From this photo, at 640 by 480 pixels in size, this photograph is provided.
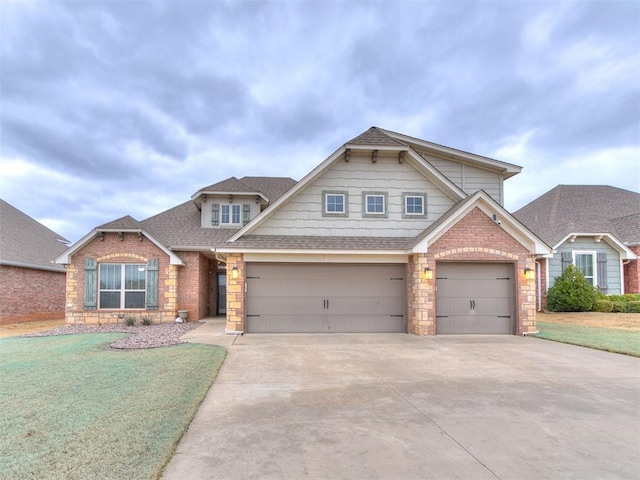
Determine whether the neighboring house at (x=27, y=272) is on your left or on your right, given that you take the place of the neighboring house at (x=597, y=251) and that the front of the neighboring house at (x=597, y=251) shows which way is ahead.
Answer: on your right

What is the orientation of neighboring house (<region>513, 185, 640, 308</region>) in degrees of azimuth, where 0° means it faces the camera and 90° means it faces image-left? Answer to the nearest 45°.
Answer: approximately 0°

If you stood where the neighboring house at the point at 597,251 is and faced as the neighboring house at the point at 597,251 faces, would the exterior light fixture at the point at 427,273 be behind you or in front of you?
in front
